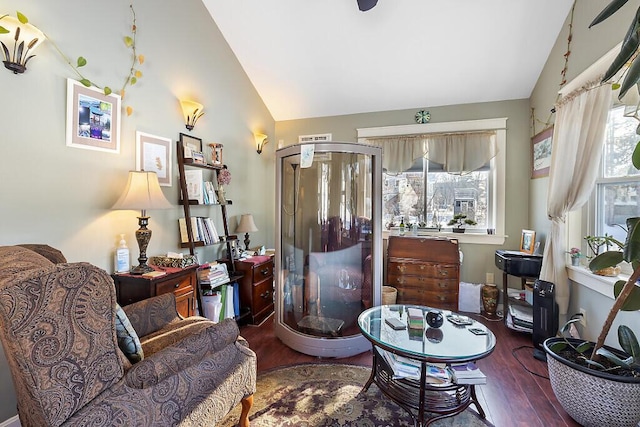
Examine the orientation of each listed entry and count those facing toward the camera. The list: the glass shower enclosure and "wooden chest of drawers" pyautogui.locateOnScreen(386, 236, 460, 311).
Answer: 2

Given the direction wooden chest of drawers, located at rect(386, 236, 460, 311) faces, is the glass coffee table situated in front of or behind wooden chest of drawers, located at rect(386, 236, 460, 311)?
in front

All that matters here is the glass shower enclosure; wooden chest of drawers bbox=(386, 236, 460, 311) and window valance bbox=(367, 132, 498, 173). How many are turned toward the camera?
3

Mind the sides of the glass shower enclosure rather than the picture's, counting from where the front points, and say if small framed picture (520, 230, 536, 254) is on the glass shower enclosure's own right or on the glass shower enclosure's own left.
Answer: on the glass shower enclosure's own left

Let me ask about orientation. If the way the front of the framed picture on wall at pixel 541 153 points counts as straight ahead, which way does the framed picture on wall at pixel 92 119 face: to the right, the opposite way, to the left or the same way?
the opposite way

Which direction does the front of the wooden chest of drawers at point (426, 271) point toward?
toward the camera

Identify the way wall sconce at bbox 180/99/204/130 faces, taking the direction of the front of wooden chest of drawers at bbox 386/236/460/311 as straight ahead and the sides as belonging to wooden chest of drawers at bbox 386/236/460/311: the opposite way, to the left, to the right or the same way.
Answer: to the left

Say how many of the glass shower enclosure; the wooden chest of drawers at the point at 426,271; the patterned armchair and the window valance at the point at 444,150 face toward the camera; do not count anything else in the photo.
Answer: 3

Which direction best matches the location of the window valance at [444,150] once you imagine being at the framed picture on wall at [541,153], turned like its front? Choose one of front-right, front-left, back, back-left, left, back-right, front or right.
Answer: front-right

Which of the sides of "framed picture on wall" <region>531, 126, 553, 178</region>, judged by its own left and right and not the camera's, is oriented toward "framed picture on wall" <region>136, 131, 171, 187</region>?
front

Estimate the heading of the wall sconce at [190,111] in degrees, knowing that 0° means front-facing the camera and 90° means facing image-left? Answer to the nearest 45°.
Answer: approximately 315°

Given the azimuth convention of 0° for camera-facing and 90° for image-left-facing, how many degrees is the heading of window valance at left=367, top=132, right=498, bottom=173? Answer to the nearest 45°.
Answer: approximately 0°

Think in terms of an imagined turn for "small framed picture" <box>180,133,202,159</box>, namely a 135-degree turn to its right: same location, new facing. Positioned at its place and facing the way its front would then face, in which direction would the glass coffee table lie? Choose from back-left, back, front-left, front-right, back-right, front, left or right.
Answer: back-left

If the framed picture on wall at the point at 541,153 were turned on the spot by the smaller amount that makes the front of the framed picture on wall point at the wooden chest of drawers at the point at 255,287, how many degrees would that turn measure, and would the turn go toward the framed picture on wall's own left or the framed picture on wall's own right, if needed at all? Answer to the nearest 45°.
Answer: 0° — it already faces it

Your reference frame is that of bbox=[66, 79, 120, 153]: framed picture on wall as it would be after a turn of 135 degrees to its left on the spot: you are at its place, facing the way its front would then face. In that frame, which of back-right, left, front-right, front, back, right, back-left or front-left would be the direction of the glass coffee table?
back-right

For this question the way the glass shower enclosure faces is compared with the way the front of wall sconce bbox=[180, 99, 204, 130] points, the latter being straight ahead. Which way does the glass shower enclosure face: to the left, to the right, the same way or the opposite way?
to the right

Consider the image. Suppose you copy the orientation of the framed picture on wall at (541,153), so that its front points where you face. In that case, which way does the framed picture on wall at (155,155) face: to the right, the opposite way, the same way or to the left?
the opposite way
